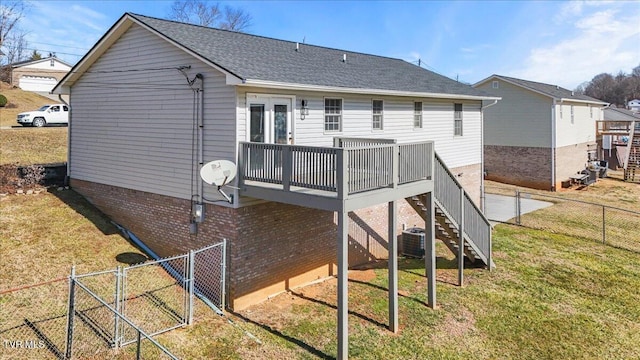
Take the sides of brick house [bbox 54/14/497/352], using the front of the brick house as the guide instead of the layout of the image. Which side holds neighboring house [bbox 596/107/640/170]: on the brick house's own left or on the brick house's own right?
on the brick house's own right

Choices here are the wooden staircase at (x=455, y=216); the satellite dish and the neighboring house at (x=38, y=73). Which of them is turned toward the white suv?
the neighboring house

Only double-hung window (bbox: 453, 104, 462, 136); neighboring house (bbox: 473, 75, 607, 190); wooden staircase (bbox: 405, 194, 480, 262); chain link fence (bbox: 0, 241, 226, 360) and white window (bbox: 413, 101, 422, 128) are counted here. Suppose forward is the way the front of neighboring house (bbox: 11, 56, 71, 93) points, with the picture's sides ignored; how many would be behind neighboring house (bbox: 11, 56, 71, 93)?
0

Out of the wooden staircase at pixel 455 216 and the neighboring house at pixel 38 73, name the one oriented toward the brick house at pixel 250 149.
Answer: the neighboring house

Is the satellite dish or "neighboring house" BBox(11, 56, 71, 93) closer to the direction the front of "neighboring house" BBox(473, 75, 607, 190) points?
the neighboring house

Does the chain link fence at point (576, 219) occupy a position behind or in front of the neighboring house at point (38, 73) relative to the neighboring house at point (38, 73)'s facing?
in front

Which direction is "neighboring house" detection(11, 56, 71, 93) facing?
toward the camera

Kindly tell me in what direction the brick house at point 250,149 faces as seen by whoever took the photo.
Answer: facing away from the viewer and to the left of the viewer

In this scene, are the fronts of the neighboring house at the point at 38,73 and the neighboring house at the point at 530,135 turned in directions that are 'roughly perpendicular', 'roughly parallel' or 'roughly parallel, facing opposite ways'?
roughly parallel, facing opposite ways

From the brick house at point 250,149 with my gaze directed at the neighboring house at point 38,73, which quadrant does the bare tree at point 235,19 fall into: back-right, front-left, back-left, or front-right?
front-right

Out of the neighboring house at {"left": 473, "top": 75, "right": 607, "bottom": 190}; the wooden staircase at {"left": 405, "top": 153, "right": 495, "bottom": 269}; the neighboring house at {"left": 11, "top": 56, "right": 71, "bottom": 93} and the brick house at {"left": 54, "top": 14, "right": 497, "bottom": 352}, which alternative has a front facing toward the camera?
the neighboring house at {"left": 11, "top": 56, "right": 71, "bottom": 93}

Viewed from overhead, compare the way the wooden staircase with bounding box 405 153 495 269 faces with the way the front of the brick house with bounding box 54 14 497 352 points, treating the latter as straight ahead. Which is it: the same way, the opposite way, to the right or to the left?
to the right

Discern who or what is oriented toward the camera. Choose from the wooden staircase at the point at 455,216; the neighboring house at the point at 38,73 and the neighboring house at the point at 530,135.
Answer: the neighboring house at the point at 38,73

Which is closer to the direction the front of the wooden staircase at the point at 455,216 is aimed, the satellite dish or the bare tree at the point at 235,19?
the bare tree
